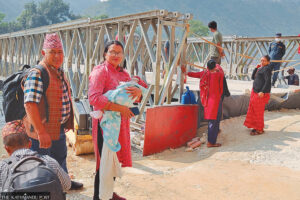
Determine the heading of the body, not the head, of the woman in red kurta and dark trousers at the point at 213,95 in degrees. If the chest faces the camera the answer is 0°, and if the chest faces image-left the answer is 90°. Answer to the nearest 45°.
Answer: approximately 180°

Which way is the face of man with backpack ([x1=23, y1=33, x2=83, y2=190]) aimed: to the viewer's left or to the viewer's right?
to the viewer's right

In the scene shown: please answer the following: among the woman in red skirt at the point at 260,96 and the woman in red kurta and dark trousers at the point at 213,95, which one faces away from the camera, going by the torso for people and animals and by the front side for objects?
the woman in red kurta and dark trousers at the point at 213,95

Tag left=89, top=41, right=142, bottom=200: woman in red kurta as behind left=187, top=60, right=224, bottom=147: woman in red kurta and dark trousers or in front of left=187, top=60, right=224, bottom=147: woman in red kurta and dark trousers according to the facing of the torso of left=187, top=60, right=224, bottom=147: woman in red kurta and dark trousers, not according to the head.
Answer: behind
